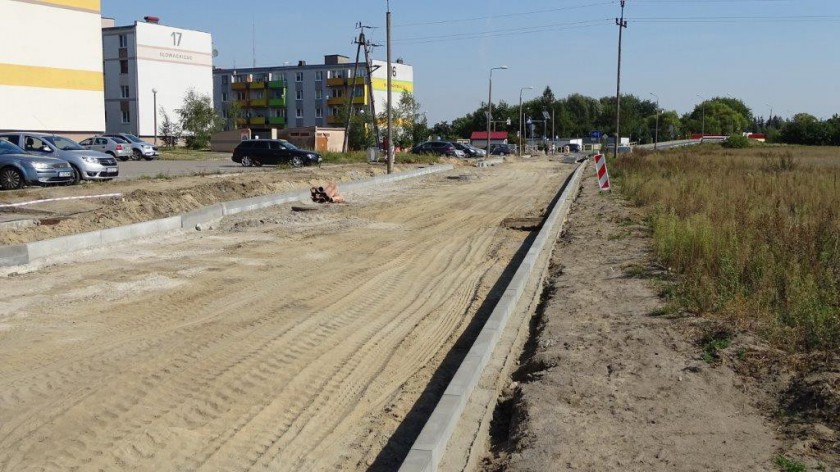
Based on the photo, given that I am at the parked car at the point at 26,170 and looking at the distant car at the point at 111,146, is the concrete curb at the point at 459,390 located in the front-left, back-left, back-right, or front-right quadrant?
back-right

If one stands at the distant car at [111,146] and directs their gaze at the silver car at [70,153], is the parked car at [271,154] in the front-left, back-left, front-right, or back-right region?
front-left

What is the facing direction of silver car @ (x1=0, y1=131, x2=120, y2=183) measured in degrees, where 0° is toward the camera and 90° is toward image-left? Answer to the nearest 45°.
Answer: approximately 315°

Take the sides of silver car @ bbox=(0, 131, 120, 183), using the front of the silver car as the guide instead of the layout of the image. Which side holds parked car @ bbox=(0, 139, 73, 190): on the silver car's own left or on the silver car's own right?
on the silver car's own right

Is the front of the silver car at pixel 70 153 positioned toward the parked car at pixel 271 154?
no

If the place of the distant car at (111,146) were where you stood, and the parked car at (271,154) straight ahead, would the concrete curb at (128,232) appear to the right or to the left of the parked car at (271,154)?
right

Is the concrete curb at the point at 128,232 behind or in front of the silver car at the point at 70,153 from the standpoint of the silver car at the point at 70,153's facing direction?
in front

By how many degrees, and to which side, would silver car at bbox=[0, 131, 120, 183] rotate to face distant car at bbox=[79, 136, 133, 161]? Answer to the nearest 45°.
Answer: approximately 135° to its left

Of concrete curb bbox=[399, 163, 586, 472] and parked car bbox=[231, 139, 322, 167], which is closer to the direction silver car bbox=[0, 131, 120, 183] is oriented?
the concrete curb
